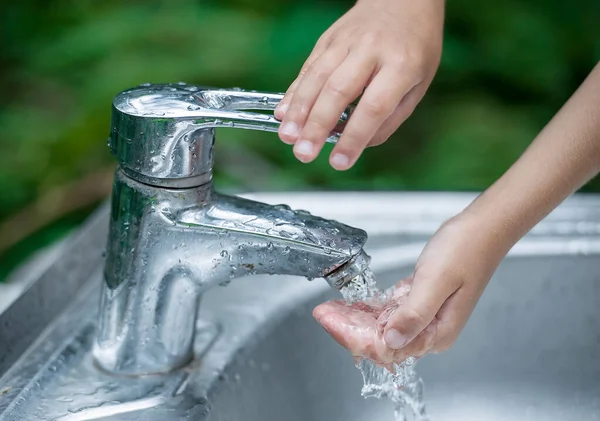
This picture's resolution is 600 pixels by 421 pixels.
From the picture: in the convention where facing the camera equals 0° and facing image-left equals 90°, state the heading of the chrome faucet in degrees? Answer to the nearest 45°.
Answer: approximately 270°
